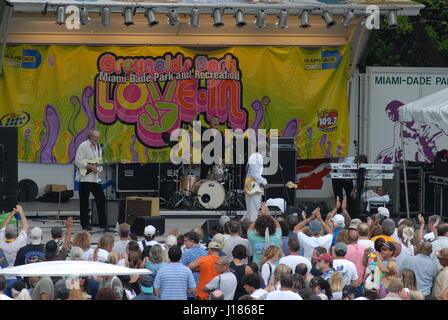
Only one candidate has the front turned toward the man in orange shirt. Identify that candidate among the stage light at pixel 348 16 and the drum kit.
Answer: the drum kit

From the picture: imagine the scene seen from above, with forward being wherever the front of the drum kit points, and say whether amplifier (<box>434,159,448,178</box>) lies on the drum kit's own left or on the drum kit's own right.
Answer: on the drum kit's own left

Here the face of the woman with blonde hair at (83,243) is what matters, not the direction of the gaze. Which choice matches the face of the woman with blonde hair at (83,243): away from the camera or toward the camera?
away from the camera

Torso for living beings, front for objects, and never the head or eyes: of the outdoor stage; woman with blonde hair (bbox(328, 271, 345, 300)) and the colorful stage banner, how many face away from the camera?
1

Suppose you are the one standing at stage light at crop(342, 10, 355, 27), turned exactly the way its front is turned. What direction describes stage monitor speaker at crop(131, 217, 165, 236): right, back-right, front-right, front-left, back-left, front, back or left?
left

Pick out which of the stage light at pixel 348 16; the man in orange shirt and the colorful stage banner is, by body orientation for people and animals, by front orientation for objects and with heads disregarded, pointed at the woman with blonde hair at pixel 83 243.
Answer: the colorful stage banner

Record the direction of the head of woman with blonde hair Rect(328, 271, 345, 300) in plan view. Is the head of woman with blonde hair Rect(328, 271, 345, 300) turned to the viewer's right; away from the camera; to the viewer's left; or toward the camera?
away from the camera

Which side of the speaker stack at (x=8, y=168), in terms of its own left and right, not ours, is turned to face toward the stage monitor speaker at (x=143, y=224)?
left

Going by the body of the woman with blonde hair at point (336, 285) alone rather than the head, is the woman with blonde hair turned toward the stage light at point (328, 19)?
yes

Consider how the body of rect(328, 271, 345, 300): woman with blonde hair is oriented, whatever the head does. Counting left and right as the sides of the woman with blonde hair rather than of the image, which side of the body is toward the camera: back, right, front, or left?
back

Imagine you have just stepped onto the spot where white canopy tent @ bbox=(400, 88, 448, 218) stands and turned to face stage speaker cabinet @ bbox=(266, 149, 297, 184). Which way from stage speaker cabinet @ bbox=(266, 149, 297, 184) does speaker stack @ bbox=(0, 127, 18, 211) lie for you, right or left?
left
